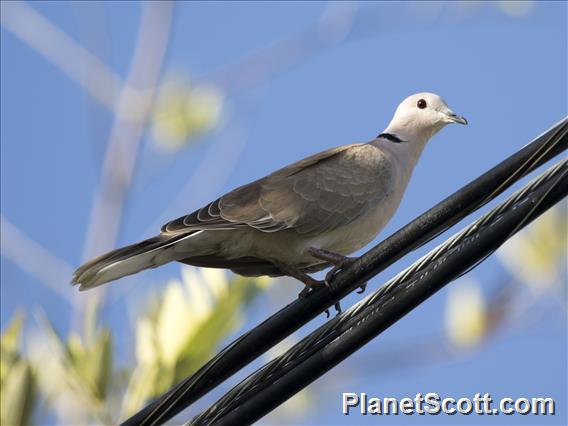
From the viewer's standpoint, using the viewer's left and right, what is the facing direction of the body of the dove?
facing to the right of the viewer
